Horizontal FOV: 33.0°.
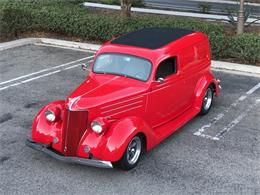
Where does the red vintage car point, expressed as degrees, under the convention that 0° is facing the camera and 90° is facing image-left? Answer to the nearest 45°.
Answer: approximately 45°

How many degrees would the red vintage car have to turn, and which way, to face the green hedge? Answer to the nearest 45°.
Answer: approximately 135° to its right

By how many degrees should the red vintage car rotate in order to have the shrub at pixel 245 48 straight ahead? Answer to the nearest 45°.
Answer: approximately 180°
